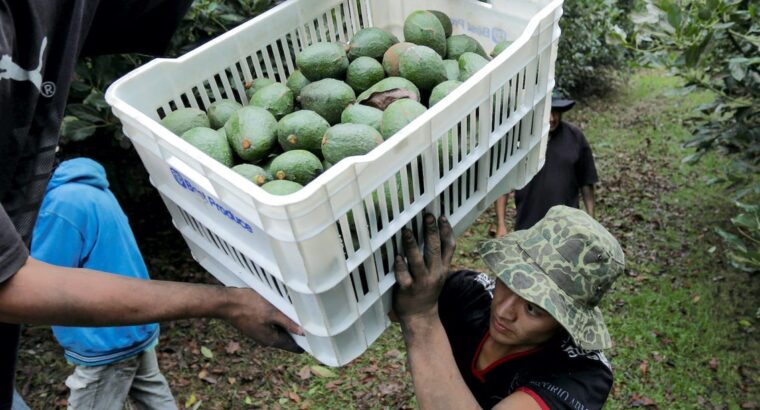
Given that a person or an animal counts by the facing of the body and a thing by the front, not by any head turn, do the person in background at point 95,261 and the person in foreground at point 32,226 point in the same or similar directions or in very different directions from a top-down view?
very different directions

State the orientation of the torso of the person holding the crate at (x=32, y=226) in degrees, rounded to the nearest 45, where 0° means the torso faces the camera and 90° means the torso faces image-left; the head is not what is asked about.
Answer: approximately 315°

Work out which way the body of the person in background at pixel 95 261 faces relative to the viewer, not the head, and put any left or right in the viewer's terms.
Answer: facing away from the viewer and to the left of the viewer

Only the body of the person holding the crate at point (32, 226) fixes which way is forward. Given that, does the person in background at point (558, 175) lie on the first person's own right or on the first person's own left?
on the first person's own left

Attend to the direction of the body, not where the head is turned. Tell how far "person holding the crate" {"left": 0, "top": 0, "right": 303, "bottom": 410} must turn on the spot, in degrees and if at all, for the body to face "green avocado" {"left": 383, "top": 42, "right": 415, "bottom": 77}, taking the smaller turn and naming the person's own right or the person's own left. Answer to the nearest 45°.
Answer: approximately 45° to the person's own left
